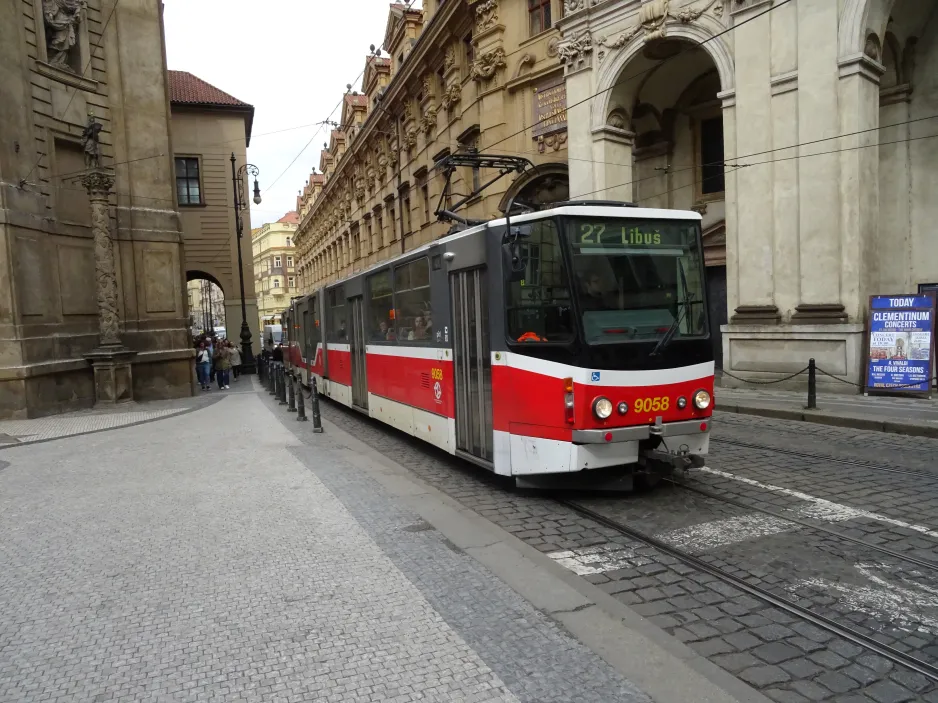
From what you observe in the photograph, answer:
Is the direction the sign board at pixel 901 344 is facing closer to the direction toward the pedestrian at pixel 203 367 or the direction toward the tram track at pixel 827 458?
the tram track

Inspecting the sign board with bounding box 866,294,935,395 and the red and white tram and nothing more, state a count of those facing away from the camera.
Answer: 0

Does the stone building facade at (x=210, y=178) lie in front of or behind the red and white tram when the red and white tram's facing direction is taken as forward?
behind

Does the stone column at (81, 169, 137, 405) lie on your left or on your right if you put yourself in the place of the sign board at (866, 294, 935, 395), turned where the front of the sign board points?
on your right

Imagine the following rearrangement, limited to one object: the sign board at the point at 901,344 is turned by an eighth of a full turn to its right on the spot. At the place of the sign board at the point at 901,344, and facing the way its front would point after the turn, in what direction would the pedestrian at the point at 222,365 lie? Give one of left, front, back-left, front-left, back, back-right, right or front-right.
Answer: front-right

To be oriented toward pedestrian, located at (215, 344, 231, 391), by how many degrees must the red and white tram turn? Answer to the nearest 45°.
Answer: approximately 180°

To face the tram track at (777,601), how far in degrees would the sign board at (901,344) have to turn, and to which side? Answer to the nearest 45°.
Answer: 0° — it already faces it

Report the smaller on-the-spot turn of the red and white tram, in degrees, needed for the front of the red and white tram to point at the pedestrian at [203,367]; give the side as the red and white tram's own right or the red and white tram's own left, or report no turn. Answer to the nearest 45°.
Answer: approximately 180°

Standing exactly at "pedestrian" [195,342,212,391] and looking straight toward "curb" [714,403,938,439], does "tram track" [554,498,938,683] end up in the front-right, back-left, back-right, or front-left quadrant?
front-right

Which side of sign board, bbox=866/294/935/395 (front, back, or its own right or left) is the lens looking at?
front

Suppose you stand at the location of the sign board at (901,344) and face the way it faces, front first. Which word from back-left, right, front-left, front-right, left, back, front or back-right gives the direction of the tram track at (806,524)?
front

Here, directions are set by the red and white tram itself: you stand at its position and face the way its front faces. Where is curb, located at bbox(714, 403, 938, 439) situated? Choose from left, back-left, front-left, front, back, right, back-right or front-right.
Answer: left

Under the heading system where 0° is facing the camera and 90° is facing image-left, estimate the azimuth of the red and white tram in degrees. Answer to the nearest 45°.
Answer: approximately 315°

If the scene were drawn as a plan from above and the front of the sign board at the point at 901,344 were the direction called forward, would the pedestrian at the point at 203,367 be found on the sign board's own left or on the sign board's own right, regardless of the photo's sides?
on the sign board's own right
